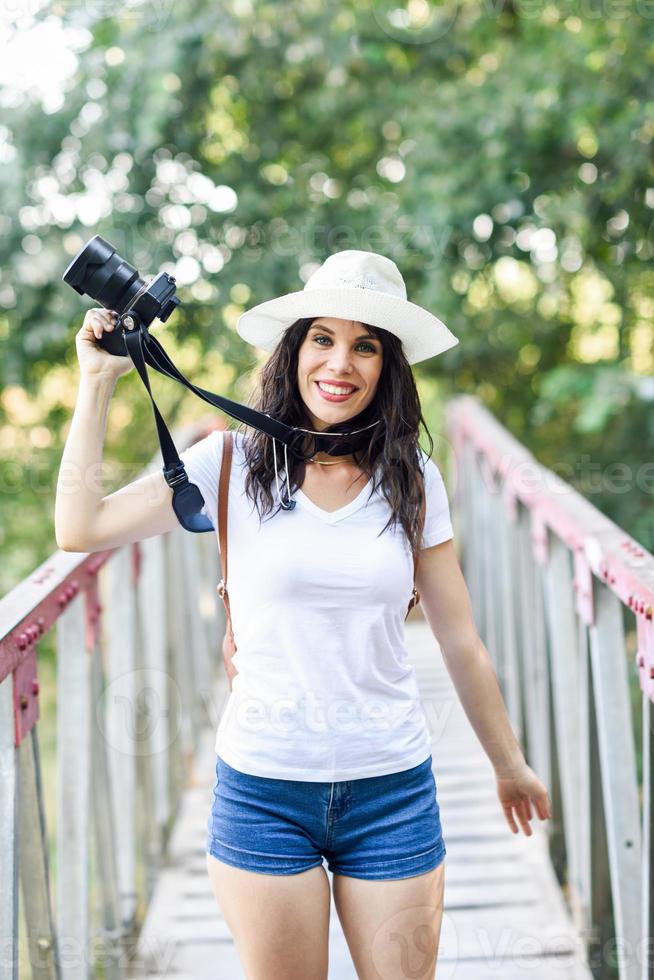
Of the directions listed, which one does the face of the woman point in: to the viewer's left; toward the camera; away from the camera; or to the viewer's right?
toward the camera

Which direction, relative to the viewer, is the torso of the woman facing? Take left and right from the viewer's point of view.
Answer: facing the viewer
